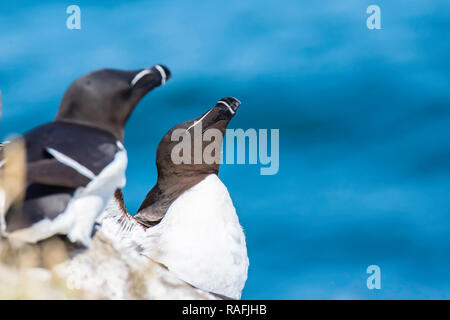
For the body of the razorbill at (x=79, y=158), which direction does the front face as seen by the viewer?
to the viewer's right
